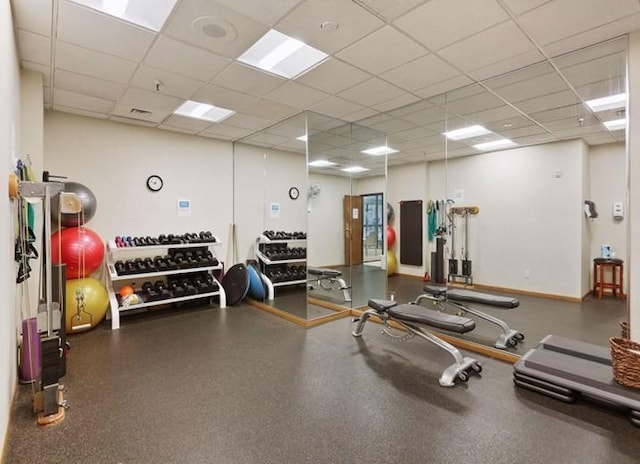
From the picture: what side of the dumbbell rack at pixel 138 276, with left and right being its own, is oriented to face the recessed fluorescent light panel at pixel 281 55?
front

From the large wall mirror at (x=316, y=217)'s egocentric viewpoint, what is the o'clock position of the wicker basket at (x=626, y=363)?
The wicker basket is roughly at 11 o'clock from the large wall mirror.

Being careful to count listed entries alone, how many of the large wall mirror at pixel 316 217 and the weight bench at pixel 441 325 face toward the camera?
1

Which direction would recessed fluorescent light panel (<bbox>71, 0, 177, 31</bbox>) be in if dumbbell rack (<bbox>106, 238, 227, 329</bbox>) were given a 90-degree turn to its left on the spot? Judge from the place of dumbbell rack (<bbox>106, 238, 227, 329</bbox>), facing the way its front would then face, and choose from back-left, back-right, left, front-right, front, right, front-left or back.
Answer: back-right

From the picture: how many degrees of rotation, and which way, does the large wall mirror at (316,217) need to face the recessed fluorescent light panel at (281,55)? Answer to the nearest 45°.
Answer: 0° — it already faces it

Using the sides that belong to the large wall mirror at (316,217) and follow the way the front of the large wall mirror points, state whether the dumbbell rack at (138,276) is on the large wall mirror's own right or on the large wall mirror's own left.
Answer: on the large wall mirror's own right

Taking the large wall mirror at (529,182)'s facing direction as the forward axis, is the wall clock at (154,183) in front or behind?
in front

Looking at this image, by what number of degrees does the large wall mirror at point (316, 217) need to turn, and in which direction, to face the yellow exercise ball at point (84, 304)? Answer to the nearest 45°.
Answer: approximately 45° to its right
